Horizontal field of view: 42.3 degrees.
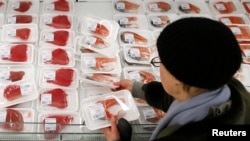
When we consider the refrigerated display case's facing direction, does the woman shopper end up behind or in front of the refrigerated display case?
in front

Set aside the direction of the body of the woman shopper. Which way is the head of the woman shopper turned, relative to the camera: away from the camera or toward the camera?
away from the camera

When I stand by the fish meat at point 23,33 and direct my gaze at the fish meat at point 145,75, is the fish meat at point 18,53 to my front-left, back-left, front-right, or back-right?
front-right

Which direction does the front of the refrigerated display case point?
toward the camera
